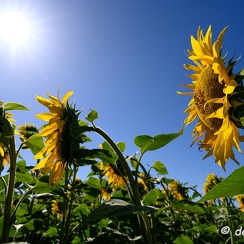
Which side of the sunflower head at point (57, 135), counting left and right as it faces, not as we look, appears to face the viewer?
left

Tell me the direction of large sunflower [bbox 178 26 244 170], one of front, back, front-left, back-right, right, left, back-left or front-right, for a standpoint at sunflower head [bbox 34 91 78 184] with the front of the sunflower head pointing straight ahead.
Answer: back-left

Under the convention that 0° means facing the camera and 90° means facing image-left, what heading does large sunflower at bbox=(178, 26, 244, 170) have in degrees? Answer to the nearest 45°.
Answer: approximately 45°

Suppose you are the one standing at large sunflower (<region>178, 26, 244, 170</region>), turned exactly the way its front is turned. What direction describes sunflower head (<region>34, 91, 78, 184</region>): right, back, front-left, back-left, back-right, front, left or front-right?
front-right
